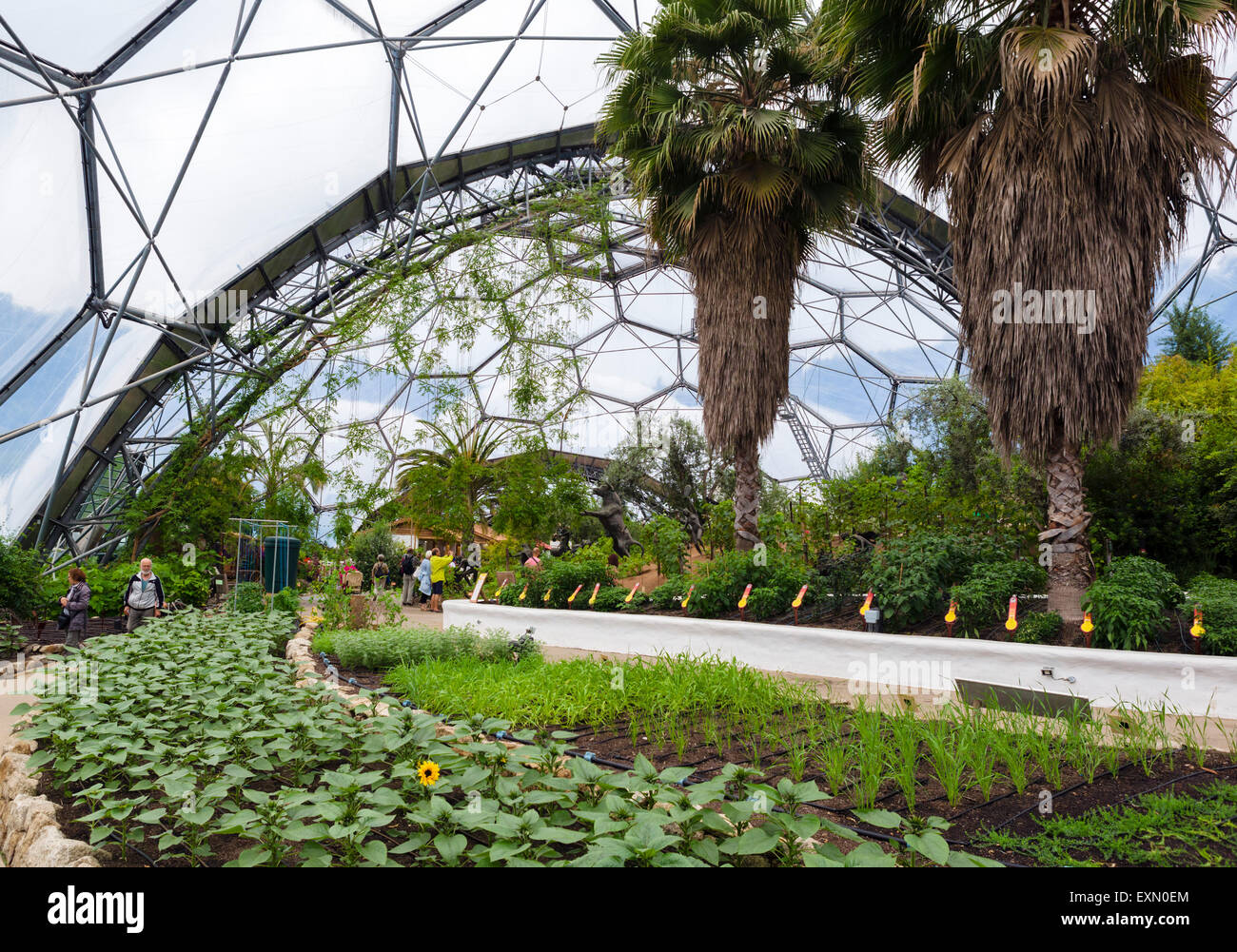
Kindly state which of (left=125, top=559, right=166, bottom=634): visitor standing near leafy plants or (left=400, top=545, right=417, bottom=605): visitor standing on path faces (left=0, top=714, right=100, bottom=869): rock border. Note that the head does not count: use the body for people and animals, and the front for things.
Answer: (left=125, top=559, right=166, bottom=634): visitor standing near leafy plants

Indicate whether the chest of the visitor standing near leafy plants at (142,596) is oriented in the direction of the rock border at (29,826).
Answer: yes

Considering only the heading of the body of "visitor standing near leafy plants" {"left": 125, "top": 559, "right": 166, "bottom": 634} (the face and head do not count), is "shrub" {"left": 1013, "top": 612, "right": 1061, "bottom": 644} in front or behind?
in front

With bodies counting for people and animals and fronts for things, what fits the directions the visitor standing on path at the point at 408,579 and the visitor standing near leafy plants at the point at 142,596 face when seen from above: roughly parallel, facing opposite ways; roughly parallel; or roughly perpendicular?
roughly parallel, facing opposite ways

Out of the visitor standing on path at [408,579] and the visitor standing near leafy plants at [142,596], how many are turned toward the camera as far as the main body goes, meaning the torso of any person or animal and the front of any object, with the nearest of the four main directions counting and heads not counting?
1

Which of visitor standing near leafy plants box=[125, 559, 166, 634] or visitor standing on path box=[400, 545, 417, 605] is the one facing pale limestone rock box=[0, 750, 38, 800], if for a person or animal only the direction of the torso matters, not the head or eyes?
visitor standing near leafy plants box=[125, 559, 166, 634]

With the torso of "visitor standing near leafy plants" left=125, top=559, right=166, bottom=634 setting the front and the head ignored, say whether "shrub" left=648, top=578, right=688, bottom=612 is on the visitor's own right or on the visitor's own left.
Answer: on the visitor's own left

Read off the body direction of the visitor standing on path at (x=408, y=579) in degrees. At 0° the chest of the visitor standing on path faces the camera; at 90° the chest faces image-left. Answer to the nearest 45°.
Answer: approximately 180°

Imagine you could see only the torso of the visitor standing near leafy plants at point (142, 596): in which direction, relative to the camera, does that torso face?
toward the camera

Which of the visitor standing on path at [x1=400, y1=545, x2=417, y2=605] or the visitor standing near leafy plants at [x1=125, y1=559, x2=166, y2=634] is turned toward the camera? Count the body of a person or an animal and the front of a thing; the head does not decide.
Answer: the visitor standing near leafy plants at [x1=125, y1=559, x2=166, y2=634]

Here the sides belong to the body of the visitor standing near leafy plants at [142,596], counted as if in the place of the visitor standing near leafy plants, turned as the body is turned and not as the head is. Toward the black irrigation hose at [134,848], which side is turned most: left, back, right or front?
front
